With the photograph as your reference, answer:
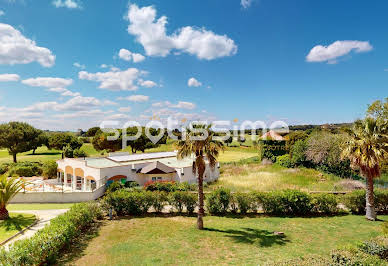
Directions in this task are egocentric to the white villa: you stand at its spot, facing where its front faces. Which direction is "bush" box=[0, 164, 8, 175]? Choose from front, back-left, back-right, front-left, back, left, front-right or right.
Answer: right

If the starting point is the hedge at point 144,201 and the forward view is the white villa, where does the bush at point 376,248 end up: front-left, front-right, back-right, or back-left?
back-right

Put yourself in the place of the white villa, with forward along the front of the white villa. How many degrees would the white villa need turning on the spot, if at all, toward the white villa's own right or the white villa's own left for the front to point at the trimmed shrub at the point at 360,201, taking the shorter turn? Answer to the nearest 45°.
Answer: approximately 90° to the white villa's own left

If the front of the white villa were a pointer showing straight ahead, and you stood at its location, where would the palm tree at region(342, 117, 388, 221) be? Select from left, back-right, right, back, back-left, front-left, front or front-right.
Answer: left

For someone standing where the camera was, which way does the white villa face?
facing the viewer and to the left of the viewer

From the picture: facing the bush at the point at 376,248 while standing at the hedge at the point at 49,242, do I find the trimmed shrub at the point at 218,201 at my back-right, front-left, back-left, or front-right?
front-left

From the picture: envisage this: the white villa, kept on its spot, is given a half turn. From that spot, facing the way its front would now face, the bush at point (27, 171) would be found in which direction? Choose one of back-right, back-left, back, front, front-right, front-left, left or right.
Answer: left

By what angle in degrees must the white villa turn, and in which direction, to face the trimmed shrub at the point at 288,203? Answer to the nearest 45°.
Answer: approximately 90° to its left
